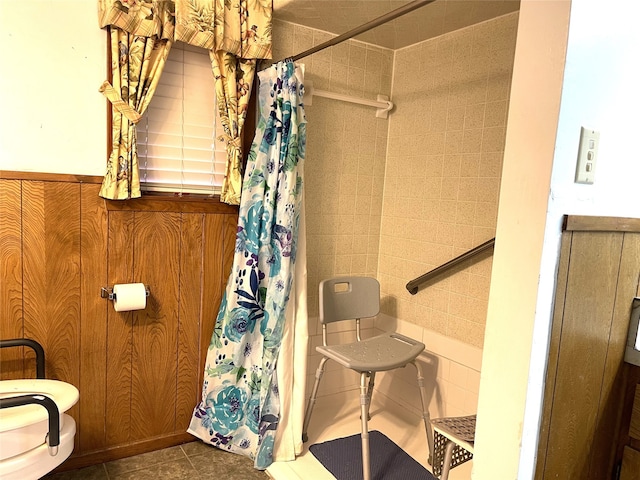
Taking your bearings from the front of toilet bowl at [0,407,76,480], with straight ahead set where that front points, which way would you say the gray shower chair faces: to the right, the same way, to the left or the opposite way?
to the right

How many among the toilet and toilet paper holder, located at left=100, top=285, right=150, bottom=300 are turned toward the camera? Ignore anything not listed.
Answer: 1

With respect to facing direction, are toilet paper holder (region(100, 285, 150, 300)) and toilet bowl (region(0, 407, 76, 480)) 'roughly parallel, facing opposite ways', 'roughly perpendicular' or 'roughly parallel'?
roughly perpendicular

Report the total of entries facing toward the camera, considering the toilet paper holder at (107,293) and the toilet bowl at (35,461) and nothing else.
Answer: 1

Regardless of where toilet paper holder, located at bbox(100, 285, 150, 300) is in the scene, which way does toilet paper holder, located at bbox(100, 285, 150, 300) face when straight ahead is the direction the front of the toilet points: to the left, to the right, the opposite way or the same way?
to the right

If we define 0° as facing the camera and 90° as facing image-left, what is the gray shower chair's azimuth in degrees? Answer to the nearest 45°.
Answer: approximately 315°

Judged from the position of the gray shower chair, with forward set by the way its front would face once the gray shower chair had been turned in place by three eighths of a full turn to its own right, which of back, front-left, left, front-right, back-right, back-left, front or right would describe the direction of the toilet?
front-left

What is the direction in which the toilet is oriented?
to the viewer's right
